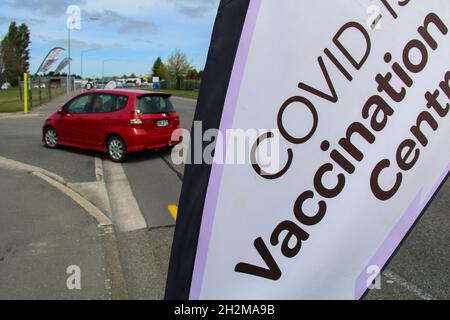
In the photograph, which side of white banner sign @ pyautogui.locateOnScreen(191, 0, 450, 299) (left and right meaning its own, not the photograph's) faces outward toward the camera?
front

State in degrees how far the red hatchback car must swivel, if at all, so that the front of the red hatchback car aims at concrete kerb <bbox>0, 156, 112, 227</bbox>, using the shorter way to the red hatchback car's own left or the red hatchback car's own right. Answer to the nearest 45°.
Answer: approximately 135° to the red hatchback car's own left

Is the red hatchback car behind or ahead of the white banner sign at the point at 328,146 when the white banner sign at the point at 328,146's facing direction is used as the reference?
behind

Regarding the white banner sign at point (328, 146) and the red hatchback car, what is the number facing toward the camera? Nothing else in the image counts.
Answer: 1

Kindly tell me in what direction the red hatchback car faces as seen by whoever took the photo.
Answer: facing away from the viewer and to the left of the viewer

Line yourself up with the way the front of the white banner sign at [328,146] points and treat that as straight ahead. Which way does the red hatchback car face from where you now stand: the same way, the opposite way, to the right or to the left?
to the right

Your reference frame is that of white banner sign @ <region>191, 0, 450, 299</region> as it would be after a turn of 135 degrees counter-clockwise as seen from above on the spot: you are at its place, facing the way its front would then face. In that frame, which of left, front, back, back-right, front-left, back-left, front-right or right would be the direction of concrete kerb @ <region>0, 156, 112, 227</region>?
left

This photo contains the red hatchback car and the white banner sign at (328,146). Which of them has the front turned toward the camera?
the white banner sign

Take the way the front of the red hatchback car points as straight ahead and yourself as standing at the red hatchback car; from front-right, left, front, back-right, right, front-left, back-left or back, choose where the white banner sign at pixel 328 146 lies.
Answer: back-left
